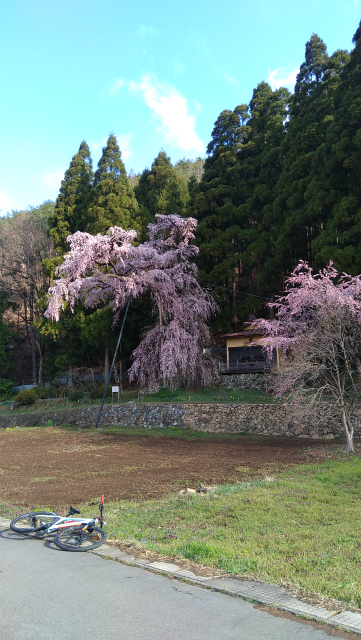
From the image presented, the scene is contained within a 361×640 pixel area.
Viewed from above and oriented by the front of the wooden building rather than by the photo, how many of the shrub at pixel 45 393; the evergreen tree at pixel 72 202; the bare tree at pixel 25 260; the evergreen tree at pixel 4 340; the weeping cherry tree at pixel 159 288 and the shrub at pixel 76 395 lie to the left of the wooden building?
0

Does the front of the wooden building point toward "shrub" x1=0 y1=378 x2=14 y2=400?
no

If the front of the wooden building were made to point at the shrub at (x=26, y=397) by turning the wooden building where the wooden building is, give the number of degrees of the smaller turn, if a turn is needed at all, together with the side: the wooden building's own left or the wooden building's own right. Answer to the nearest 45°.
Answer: approximately 90° to the wooden building's own right

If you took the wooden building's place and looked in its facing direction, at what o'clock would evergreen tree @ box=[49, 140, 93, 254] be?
The evergreen tree is roughly at 4 o'clock from the wooden building.

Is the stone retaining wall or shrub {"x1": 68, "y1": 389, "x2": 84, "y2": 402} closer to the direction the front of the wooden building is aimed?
the stone retaining wall

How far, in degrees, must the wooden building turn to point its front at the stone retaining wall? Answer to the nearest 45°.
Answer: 0° — it already faces it

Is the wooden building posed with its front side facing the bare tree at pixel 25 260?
no

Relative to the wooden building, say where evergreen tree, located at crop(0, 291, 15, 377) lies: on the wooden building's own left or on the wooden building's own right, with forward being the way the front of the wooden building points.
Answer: on the wooden building's own right

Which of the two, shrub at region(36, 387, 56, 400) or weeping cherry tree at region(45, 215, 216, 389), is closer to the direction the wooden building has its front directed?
the weeping cherry tree

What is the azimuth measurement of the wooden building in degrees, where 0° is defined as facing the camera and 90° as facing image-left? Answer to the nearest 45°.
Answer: approximately 0°

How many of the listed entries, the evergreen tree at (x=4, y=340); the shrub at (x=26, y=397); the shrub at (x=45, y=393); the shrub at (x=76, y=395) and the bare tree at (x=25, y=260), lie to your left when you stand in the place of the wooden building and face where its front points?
0

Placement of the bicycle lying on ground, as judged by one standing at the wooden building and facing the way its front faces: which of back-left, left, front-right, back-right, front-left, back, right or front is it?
front

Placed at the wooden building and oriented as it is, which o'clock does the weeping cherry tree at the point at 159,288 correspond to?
The weeping cherry tree is roughly at 2 o'clock from the wooden building.

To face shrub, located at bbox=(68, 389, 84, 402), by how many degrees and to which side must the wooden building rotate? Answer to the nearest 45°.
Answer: approximately 90° to its right
